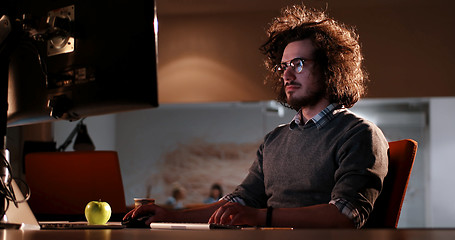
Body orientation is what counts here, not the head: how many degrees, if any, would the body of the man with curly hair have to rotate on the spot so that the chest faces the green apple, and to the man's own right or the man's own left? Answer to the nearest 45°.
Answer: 0° — they already face it

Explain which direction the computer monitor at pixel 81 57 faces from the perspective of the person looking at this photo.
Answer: facing away from the viewer and to the right of the viewer

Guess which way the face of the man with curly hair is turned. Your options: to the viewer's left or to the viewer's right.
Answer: to the viewer's left

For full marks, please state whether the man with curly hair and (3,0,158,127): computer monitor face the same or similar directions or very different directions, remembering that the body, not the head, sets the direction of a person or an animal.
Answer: very different directions

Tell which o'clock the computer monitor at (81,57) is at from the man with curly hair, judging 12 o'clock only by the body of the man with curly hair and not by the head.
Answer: The computer monitor is roughly at 12 o'clock from the man with curly hair.

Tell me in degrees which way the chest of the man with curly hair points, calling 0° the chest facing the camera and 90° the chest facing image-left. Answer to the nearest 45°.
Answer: approximately 45°
